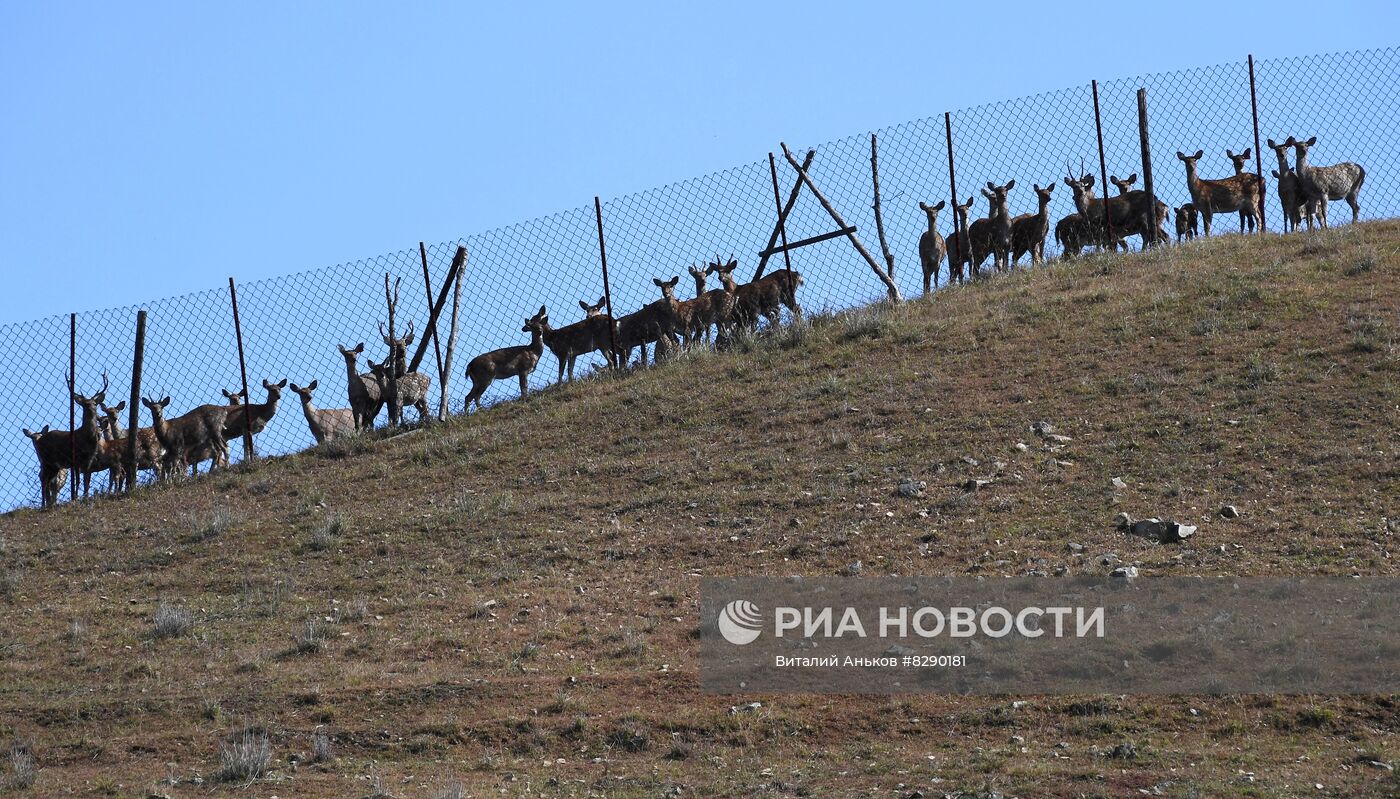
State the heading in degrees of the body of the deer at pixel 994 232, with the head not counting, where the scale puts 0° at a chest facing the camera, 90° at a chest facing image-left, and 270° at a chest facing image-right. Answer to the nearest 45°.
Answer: approximately 315°

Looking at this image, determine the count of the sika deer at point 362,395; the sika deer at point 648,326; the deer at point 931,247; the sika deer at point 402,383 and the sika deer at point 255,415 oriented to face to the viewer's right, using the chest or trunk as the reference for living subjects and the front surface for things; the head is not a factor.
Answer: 2

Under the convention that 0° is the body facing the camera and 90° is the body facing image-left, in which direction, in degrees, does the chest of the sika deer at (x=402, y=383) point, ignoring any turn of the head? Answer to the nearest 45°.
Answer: approximately 45°

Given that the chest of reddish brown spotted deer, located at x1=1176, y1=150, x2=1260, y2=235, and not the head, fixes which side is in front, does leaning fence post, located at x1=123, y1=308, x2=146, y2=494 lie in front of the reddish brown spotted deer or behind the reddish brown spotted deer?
in front

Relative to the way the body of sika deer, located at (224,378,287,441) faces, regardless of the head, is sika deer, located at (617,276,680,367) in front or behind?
in front

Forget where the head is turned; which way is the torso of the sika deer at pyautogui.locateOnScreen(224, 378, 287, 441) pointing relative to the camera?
to the viewer's right

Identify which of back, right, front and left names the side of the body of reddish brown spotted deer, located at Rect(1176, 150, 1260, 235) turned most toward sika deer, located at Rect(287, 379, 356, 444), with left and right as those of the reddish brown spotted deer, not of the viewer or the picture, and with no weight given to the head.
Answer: front

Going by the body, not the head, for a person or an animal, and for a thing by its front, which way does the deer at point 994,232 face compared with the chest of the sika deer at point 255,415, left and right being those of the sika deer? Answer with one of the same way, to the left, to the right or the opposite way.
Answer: to the right

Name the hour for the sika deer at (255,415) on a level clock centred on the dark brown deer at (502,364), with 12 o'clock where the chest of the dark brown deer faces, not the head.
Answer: The sika deer is roughly at 6 o'clock from the dark brown deer.

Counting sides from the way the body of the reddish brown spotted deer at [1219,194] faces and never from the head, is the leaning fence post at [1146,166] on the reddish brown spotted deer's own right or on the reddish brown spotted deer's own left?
on the reddish brown spotted deer's own left

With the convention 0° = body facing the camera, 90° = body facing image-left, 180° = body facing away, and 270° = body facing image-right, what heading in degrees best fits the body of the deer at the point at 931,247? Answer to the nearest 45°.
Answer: approximately 0°

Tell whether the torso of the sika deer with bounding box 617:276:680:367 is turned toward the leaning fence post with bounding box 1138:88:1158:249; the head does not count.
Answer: yes

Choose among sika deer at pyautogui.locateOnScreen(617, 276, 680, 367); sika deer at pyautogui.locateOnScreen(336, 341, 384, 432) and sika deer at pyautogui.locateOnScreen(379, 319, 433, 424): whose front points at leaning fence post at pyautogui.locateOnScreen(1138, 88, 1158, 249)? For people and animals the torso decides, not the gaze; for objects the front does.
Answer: sika deer at pyautogui.locateOnScreen(617, 276, 680, 367)

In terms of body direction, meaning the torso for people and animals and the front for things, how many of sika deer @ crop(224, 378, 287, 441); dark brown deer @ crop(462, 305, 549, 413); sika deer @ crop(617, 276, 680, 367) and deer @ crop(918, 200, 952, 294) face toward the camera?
1

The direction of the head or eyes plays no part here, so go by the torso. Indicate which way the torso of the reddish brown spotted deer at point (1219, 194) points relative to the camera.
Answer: to the viewer's left

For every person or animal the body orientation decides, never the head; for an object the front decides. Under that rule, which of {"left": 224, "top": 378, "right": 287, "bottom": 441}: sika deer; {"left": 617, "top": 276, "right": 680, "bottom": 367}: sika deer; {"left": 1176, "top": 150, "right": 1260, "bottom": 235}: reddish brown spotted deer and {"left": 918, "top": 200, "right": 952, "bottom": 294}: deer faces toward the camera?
the deer

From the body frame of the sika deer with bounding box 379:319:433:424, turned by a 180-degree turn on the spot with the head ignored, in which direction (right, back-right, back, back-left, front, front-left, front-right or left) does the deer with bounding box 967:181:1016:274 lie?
front-right
